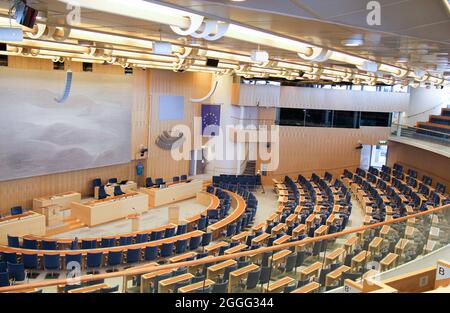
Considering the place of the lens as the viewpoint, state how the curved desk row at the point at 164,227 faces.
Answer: facing away from the viewer and to the left of the viewer

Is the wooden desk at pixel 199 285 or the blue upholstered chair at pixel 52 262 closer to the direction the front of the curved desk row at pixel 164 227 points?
the blue upholstered chair

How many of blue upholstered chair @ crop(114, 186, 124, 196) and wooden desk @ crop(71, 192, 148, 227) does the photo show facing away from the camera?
0

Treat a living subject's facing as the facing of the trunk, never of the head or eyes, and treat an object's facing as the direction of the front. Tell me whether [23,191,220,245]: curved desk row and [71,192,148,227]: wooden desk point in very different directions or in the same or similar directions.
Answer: very different directions

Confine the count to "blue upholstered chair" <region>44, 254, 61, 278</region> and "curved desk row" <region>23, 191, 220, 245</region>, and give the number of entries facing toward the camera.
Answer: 0

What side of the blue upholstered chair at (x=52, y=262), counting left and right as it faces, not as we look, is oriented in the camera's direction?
back

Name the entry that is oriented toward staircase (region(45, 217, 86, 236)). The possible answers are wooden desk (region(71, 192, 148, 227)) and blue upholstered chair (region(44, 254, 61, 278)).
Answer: the blue upholstered chair

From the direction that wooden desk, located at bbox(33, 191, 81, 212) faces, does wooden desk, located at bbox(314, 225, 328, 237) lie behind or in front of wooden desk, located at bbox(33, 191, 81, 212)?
in front

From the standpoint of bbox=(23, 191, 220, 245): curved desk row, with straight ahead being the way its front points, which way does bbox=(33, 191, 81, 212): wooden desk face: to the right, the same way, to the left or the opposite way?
the opposite way

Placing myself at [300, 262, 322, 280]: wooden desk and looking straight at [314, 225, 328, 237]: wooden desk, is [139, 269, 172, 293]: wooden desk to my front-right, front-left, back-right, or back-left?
back-left

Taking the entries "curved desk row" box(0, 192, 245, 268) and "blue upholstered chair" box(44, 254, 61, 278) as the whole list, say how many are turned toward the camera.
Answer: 0

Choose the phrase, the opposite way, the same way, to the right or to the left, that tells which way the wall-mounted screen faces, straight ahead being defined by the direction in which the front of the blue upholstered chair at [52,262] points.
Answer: the opposite way

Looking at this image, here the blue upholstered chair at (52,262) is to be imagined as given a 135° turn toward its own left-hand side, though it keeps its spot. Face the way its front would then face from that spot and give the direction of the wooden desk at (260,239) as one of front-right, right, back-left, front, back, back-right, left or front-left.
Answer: back-left

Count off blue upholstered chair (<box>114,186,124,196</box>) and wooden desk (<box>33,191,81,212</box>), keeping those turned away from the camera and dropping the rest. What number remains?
0

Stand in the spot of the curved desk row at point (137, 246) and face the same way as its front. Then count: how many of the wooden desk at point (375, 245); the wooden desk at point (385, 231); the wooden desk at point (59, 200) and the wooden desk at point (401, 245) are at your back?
3
